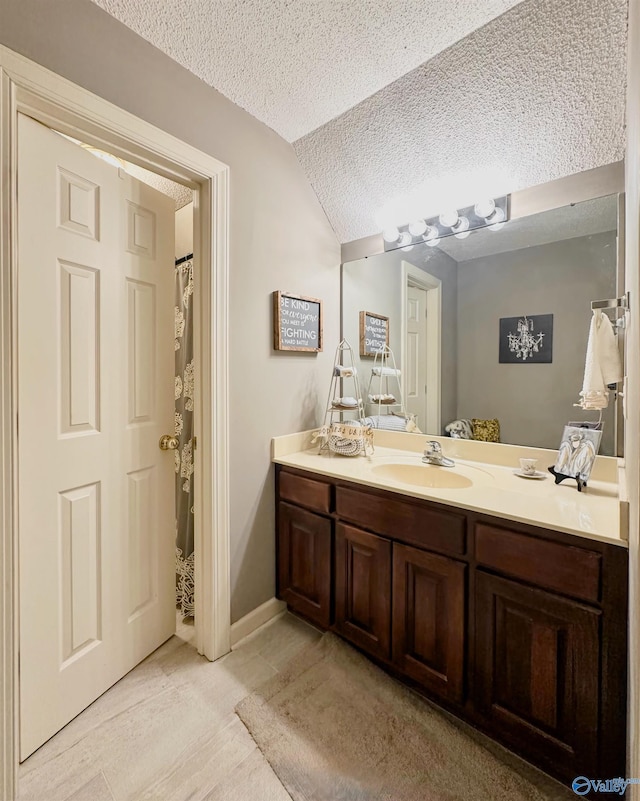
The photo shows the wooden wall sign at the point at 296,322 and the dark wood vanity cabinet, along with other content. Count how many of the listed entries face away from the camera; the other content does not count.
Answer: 0

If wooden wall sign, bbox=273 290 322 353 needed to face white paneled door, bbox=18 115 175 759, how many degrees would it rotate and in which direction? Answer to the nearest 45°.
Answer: approximately 90° to its right

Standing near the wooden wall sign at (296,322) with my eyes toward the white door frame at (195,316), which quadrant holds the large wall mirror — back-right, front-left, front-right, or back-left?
back-left

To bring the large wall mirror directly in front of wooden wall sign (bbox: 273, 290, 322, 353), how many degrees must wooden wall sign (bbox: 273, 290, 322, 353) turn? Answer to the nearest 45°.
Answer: approximately 45° to its left

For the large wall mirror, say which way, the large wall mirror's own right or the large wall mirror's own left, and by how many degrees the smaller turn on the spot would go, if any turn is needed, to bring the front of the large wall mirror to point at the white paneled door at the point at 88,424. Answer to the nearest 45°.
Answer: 0° — it already faces it

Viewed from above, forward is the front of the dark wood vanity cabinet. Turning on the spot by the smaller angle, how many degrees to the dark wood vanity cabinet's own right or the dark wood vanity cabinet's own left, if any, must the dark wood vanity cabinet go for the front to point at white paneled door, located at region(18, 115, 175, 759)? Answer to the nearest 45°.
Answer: approximately 45° to the dark wood vanity cabinet's own right

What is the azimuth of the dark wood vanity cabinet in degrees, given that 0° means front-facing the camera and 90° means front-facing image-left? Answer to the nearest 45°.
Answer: approximately 45°

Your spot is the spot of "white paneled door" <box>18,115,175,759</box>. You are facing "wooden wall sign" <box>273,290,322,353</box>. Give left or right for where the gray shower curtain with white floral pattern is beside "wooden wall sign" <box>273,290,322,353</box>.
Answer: left

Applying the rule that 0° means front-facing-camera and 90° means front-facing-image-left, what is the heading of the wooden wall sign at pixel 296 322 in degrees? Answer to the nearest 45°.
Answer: approximately 315°

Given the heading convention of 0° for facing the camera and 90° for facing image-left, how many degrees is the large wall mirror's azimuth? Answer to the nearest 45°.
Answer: approximately 45°

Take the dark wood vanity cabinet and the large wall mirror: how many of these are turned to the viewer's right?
0
